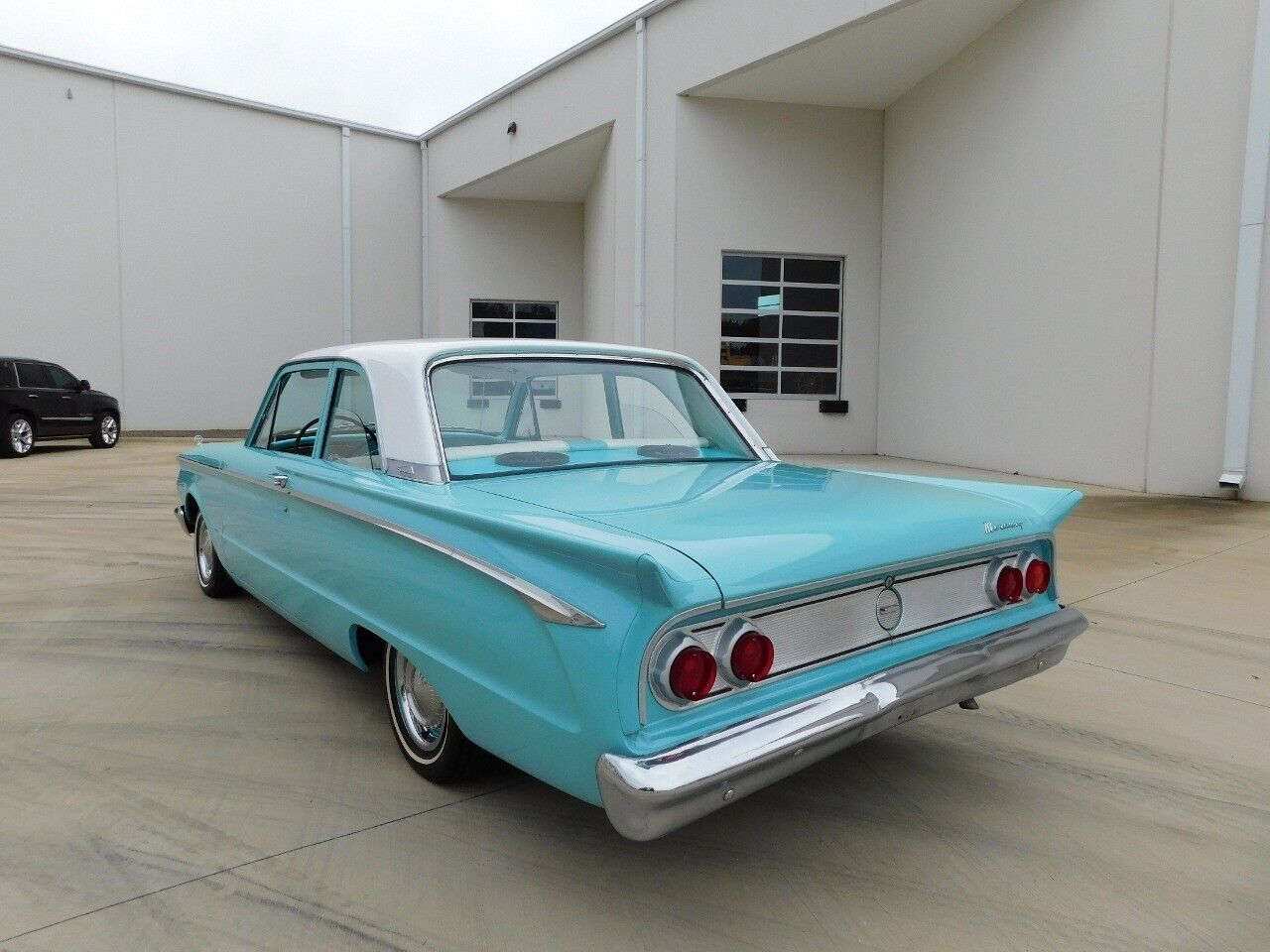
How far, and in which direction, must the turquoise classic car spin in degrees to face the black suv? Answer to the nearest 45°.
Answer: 0° — it already faces it

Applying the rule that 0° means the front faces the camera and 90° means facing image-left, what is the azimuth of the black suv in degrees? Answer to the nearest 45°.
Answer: approximately 225°

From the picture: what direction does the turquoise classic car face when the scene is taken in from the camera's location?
facing away from the viewer and to the left of the viewer

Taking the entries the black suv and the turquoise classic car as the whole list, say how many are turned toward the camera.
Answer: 0

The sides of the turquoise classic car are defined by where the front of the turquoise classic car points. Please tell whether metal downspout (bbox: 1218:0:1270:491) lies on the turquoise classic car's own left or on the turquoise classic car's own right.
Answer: on the turquoise classic car's own right
